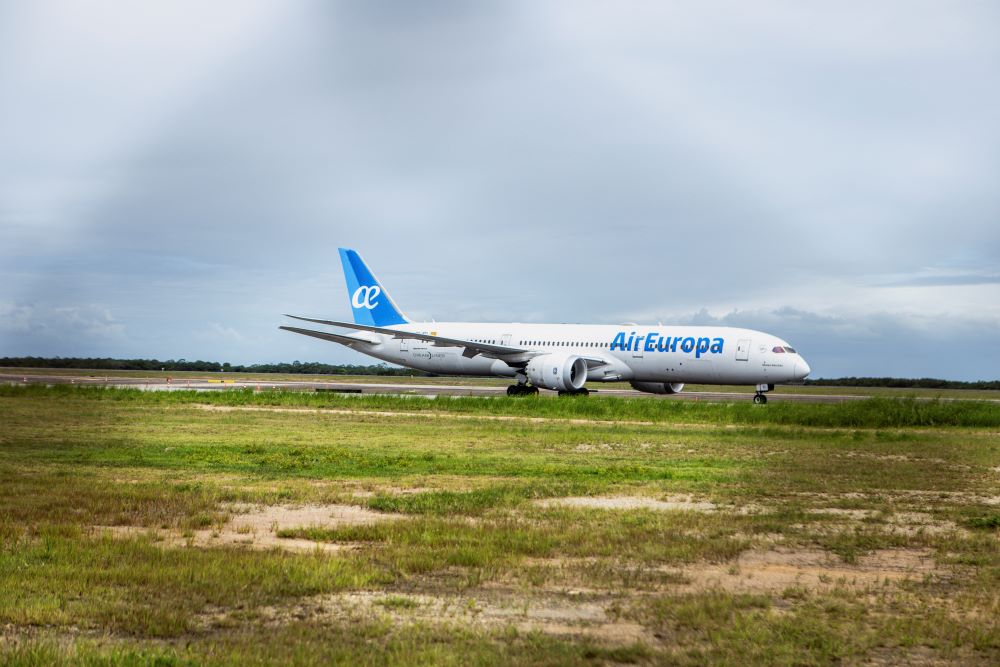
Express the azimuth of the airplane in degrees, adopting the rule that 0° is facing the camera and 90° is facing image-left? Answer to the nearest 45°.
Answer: approximately 315°
